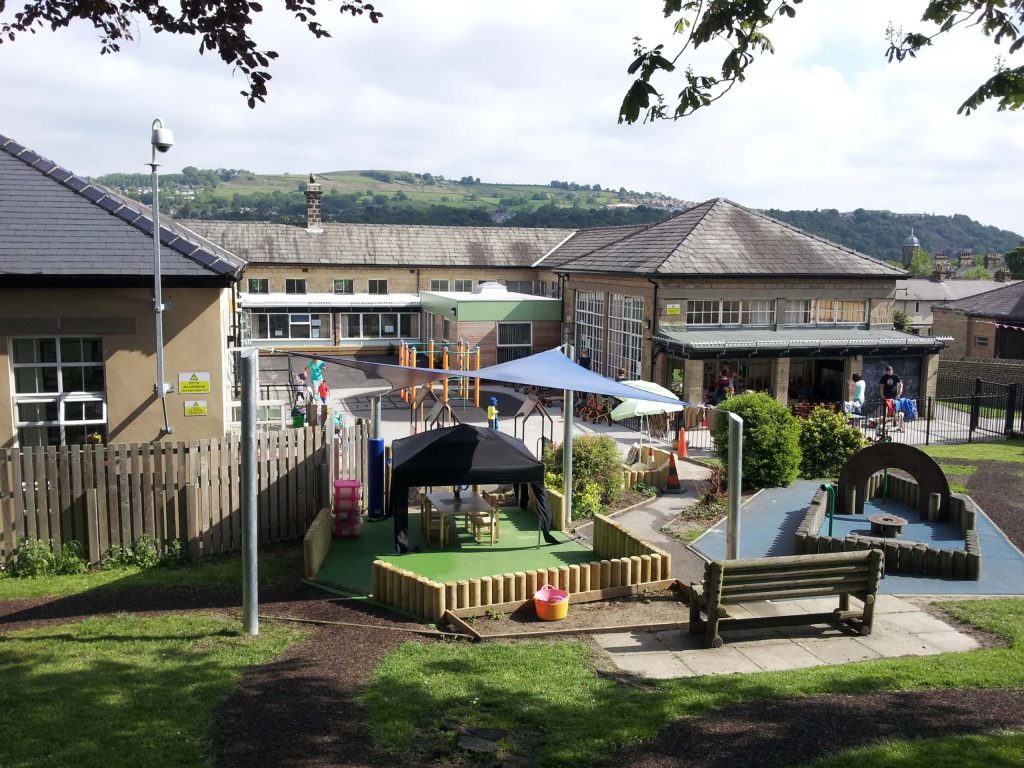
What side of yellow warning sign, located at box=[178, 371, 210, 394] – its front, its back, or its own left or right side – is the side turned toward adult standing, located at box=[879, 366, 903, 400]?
left

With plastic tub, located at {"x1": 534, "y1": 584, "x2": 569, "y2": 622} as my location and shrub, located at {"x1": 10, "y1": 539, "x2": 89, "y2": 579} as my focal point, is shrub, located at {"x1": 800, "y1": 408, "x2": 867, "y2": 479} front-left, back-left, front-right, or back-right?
back-right

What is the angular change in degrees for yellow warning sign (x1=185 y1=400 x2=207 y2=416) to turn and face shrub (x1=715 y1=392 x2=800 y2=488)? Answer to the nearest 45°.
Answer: approximately 90° to its left

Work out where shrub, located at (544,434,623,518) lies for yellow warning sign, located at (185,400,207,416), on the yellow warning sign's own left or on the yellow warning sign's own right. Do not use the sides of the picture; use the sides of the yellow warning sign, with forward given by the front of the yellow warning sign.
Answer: on the yellow warning sign's own left

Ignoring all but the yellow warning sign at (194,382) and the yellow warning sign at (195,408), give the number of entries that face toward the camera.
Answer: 2

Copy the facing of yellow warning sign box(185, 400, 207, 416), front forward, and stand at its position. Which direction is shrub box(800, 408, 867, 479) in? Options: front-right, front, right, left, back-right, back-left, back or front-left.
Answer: left

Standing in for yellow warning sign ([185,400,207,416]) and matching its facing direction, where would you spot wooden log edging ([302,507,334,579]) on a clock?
The wooden log edging is roughly at 11 o'clock from the yellow warning sign.

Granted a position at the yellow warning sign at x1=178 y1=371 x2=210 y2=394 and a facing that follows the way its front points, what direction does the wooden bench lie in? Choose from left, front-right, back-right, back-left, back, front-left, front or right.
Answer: front-left

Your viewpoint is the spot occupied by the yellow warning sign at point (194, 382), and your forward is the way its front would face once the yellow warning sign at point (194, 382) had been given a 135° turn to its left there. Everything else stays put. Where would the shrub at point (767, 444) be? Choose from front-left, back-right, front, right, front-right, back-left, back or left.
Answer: front-right

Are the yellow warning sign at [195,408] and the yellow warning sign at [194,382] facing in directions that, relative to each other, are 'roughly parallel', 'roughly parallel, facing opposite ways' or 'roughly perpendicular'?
roughly parallel

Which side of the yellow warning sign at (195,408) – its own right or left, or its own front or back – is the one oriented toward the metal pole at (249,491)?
front

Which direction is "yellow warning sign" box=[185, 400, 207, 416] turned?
toward the camera

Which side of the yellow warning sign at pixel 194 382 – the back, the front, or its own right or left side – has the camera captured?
front

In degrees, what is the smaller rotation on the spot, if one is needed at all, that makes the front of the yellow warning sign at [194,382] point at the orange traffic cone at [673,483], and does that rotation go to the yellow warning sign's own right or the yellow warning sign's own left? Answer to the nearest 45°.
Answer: approximately 90° to the yellow warning sign's own left
